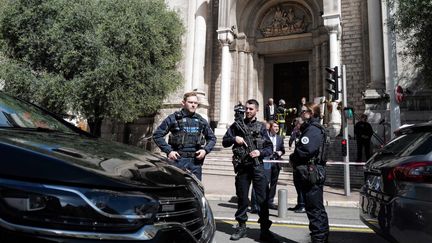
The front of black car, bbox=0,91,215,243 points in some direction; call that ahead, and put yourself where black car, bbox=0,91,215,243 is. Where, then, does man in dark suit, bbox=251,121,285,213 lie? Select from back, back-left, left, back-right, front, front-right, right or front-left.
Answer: left

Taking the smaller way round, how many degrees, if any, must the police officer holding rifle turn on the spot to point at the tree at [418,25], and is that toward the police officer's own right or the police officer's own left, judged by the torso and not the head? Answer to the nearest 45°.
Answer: approximately 135° to the police officer's own left

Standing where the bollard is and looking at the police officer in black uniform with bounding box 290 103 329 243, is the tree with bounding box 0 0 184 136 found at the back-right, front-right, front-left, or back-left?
back-right

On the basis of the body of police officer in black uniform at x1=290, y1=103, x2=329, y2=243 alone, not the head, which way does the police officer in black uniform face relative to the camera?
to the viewer's left

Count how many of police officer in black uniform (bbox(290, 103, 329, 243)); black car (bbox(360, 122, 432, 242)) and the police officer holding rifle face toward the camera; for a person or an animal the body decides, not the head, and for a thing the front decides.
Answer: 1

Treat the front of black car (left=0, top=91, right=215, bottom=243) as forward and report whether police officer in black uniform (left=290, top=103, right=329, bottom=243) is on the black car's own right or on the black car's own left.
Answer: on the black car's own left

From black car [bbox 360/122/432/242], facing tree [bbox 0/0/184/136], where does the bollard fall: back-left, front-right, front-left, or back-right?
front-right

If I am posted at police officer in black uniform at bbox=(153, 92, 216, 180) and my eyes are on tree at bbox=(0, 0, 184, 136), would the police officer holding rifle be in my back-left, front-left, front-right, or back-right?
back-right

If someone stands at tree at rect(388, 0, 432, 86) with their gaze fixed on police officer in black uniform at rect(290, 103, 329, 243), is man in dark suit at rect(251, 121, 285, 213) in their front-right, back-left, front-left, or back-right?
front-right

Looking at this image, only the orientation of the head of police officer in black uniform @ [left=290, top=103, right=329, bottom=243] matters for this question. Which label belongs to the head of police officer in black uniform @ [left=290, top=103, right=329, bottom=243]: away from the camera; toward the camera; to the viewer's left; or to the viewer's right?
to the viewer's left

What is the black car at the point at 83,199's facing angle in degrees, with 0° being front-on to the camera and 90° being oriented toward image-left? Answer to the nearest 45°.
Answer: approximately 315°

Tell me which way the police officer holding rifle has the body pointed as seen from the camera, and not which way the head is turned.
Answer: toward the camera

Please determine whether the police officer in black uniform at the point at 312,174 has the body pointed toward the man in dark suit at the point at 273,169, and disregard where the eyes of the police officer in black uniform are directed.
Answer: no

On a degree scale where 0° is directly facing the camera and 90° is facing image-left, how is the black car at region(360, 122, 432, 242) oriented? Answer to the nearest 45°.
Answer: approximately 225°

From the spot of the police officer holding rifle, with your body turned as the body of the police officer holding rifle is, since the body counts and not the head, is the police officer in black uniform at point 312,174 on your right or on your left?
on your left

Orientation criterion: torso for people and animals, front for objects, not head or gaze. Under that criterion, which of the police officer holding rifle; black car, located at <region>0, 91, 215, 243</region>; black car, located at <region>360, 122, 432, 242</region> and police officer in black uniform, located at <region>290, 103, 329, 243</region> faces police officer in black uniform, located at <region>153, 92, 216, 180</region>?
police officer in black uniform, located at <region>290, 103, 329, 243</region>

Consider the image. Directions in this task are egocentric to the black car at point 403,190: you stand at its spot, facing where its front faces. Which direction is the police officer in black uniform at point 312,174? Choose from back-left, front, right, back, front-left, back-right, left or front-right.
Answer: left

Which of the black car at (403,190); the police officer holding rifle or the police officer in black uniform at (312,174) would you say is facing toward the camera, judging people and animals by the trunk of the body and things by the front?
the police officer holding rifle

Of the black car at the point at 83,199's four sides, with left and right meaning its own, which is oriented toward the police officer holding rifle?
left

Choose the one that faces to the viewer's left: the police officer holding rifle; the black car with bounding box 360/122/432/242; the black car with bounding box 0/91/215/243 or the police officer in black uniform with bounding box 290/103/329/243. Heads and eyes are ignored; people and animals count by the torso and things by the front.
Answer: the police officer in black uniform

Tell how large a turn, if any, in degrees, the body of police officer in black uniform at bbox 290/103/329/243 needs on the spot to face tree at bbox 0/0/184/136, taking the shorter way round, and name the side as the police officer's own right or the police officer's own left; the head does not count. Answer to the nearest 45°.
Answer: approximately 45° to the police officer's own right
